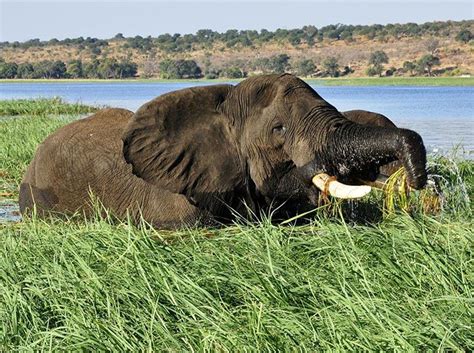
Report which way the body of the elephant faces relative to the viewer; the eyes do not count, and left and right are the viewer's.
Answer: facing to the right of the viewer
